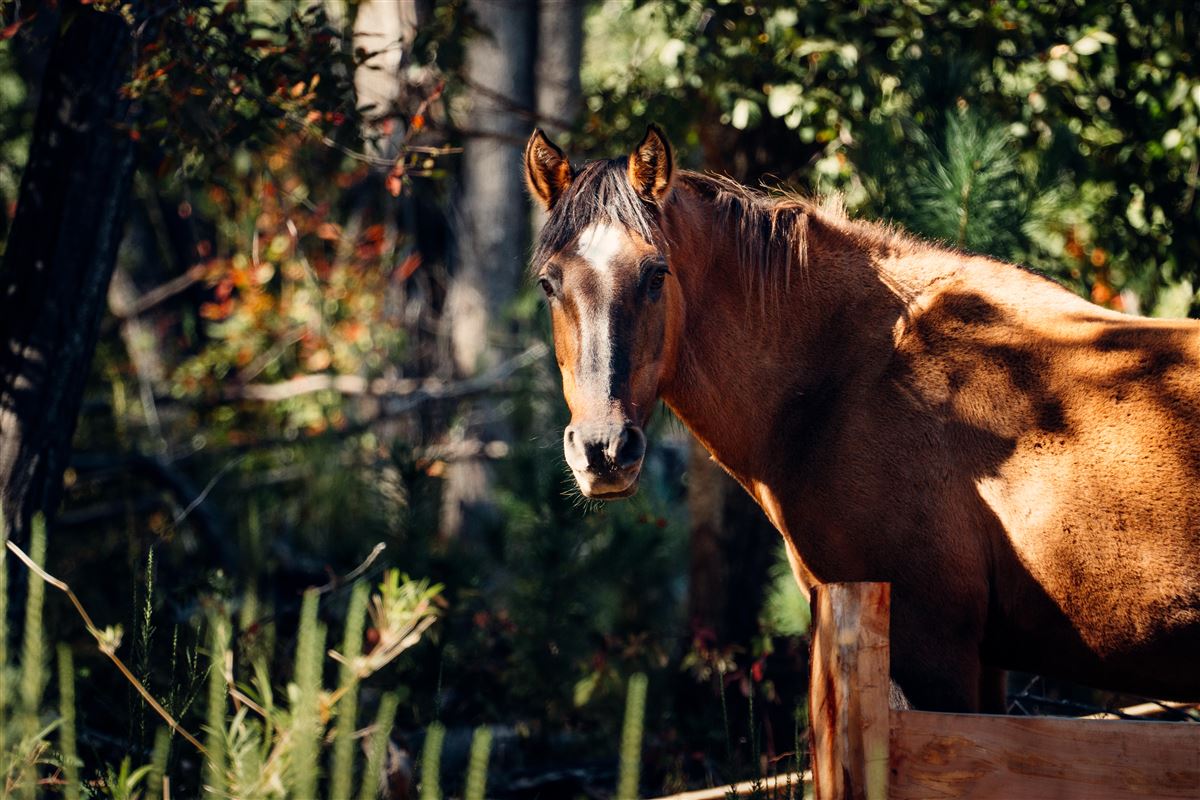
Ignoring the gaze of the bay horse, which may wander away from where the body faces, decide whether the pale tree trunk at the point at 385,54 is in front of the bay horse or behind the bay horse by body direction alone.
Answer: in front

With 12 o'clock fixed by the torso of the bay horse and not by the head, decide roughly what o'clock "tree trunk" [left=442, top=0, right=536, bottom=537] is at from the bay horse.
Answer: The tree trunk is roughly at 2 o'clock from the bay horse.

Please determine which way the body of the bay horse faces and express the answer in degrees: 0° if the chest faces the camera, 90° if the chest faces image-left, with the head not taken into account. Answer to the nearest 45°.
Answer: approximately 90°

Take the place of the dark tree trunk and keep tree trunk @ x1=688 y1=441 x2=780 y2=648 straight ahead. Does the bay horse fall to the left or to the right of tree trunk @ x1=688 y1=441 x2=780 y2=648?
right

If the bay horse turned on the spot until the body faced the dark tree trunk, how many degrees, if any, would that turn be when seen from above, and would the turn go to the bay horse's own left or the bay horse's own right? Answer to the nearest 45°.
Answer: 0° — it already faces it

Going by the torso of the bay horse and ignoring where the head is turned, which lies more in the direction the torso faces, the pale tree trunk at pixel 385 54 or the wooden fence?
the pale tree trunk

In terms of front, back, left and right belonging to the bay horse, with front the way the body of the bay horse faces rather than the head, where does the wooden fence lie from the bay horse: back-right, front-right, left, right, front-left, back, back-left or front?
left

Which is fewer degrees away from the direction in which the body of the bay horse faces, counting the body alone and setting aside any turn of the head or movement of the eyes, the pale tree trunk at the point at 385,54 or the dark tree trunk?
the dark tree trunk

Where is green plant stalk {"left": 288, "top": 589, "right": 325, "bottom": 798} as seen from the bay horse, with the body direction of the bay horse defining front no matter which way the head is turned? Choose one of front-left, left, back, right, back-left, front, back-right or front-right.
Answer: front-left
